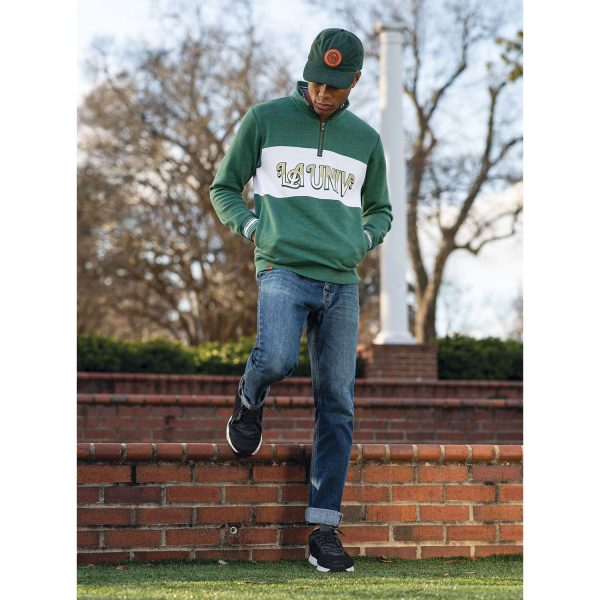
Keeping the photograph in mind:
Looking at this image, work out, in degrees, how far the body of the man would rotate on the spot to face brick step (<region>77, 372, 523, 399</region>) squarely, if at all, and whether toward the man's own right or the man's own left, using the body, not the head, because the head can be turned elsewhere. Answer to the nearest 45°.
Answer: approximately 180°

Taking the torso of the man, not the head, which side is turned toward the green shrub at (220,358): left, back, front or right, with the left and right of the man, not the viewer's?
back

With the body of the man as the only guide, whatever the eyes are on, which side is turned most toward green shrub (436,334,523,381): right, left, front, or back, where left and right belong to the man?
back

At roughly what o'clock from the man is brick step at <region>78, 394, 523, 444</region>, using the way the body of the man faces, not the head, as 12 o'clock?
The brick step is roughly at 6 o'clock from the man.

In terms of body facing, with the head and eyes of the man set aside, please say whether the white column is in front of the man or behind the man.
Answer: behind

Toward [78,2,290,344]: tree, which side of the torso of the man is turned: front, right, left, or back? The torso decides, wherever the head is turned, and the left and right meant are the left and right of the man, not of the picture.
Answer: back

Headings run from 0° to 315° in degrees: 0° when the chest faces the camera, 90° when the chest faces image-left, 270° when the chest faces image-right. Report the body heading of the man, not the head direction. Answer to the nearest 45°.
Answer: approximately 0°

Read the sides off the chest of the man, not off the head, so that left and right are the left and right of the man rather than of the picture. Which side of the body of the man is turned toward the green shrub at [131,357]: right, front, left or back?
back
